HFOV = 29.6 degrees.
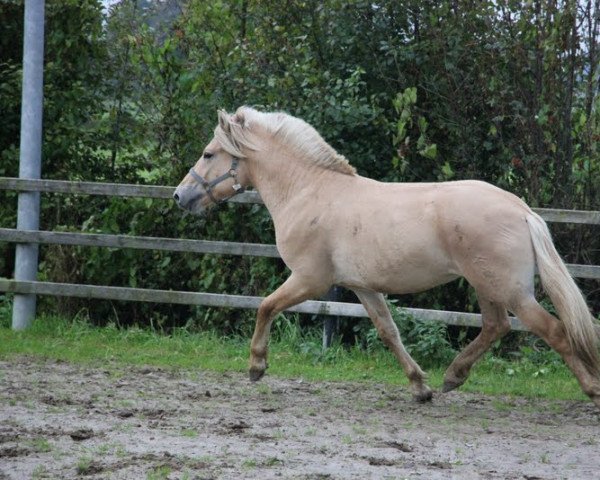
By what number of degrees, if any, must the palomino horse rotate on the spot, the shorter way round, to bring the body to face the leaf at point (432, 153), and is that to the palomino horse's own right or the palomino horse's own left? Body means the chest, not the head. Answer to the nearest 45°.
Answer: approximately 90° to the palomino horse's own right

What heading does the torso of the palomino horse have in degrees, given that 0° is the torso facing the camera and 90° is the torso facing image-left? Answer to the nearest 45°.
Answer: approximately 90°
